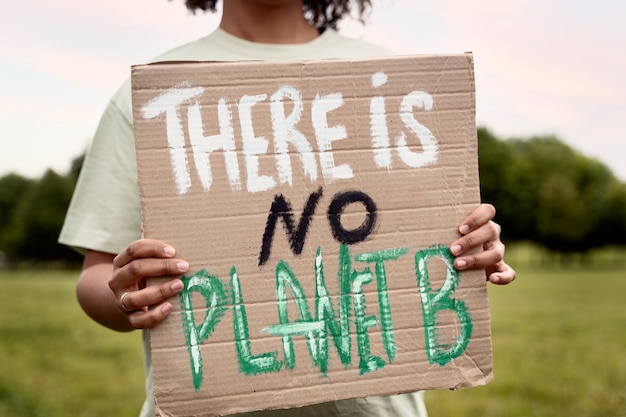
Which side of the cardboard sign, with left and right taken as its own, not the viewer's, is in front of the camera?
front

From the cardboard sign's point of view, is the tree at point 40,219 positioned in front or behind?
behind

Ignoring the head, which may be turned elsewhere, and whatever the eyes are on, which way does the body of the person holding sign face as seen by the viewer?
toward the camera
